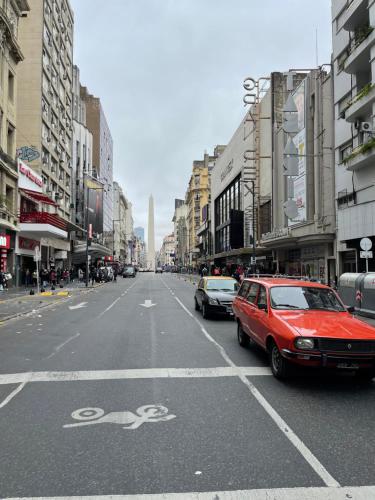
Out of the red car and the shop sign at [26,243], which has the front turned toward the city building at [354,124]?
the shop sign

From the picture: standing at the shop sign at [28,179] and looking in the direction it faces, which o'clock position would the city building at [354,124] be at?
The city building is roughly at 12 o'clock from the shop sign.

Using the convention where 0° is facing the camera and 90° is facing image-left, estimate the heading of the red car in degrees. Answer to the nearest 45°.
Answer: approximately 315°

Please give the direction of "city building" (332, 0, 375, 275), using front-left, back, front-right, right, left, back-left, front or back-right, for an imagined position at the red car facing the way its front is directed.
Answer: back-left

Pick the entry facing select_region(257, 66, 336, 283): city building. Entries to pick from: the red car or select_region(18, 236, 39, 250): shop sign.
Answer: the shop sign

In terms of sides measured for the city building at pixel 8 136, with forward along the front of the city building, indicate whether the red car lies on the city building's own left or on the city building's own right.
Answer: on the city building's own right

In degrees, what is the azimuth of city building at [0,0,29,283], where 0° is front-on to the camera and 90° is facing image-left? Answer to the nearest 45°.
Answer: approximately 270°

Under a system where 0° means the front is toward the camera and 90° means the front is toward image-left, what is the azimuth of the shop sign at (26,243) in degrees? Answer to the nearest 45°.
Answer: approximately 315°
